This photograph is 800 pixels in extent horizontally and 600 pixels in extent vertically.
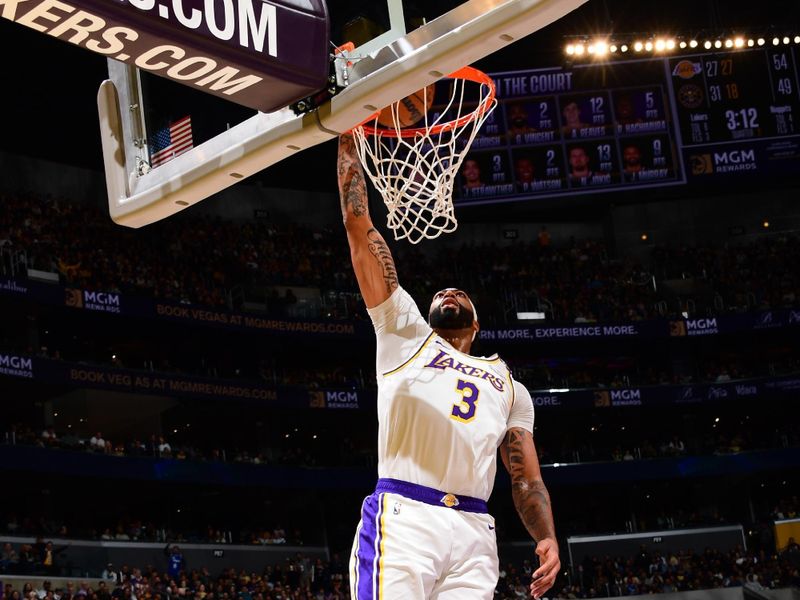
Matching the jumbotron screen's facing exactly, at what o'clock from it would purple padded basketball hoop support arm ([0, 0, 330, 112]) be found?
The purple padded basketball hoop support arm is roughly at 12 o'clock from the jumbotron screen.

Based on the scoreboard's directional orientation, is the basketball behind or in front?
in front

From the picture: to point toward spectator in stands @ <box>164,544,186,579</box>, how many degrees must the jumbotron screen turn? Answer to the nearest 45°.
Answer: approximately 45° to its right

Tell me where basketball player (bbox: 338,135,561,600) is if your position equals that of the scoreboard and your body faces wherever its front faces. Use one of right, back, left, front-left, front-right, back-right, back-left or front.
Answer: front

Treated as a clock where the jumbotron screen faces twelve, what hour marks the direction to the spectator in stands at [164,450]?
The spectator in stands is roughly at 2 o'clock from the jumbotron screen.

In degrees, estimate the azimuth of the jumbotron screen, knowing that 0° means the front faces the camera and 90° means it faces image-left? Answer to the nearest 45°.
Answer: approximately 0°

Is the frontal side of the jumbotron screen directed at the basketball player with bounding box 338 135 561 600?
yes

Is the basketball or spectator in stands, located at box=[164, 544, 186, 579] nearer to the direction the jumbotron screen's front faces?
the basketball

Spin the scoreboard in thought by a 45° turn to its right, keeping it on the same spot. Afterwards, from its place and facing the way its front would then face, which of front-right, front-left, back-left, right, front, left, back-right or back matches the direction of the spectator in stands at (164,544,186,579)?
front

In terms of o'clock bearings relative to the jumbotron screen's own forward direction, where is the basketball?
The basketball is roughly at 12 o'clock from the jumbotron screen.
